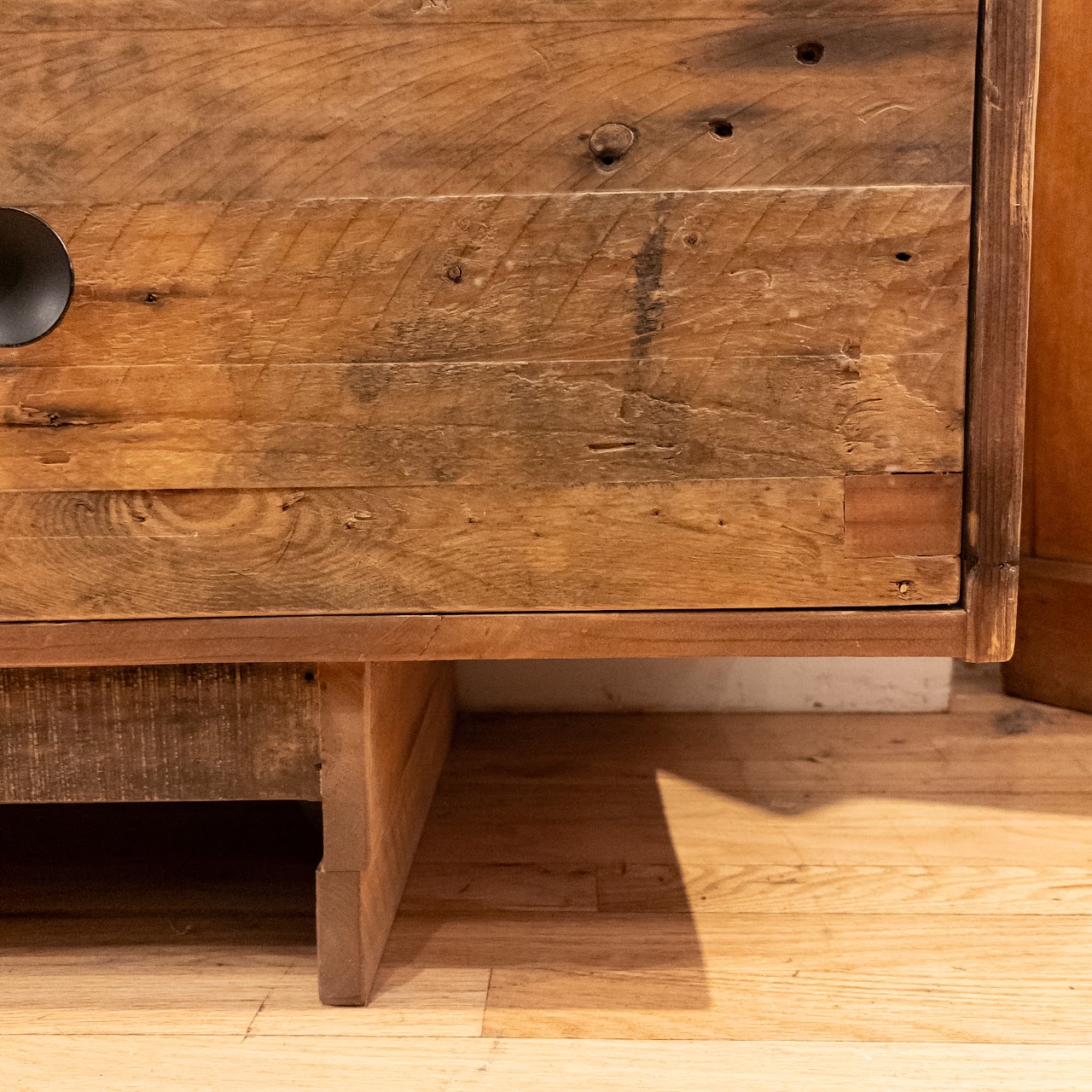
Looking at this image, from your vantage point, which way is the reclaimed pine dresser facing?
toward the camera
